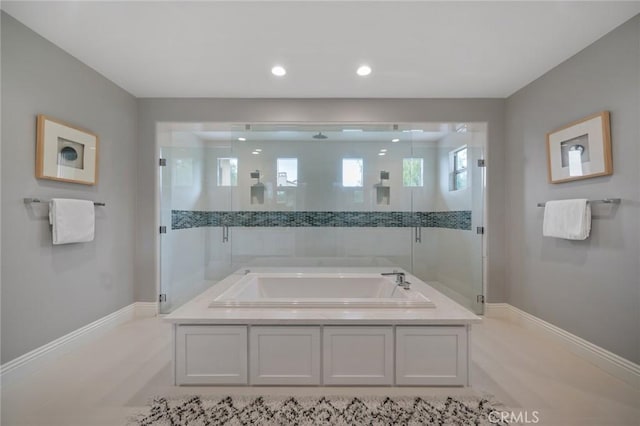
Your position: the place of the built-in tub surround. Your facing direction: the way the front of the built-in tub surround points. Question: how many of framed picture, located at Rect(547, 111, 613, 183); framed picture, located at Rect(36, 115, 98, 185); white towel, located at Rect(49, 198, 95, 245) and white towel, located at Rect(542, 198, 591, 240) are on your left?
2

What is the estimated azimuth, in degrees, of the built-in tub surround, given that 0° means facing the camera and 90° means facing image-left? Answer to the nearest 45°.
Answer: approximately 0°

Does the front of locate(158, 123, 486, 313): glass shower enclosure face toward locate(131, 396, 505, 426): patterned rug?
yes

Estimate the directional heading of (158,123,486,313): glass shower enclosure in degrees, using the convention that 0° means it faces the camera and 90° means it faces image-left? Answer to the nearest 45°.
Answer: approximately 0°

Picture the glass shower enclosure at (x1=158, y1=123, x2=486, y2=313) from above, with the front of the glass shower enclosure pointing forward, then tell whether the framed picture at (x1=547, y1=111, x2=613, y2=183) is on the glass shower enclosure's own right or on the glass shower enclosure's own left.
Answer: on the glass shower enclosure's own left

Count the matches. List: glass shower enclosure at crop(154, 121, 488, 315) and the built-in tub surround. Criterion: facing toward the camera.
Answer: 2

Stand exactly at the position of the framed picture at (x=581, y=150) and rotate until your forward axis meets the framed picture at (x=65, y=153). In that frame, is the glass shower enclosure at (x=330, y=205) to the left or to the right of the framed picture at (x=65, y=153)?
right
